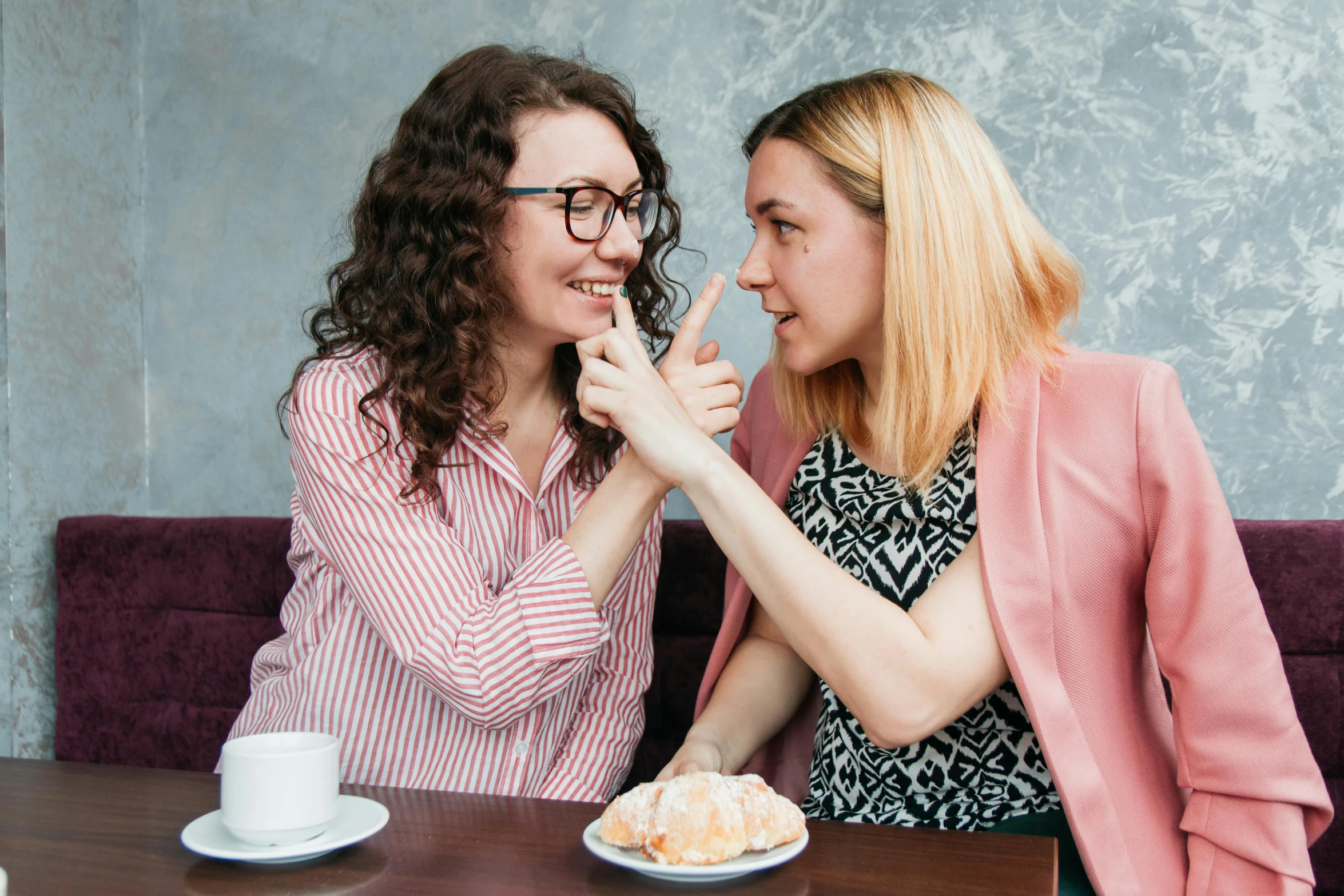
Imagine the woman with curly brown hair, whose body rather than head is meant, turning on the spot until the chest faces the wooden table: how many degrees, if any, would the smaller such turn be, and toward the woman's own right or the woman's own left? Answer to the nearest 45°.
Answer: approximately 45° to the woman's own right

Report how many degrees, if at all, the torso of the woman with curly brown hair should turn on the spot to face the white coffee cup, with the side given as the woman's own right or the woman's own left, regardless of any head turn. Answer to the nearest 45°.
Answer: approximately 45° to the woman's own right

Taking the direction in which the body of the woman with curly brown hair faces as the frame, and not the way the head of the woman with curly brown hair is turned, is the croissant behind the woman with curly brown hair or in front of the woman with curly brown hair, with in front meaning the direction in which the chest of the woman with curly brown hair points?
in front

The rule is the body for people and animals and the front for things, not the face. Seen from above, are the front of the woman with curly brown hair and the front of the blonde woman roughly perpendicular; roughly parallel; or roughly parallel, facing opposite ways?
roughly perpendicular

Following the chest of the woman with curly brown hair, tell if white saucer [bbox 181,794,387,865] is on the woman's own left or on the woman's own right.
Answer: on the woman's own right

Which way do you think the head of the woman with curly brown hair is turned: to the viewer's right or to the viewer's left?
to the viewer's right

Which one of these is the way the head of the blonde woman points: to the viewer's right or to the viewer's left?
to the viewer's left

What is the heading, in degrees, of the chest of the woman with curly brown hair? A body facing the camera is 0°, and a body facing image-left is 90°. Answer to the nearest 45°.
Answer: approximately 315°

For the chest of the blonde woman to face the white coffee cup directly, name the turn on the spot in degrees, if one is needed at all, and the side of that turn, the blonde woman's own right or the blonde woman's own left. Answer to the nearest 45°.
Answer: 0° — they already face it
